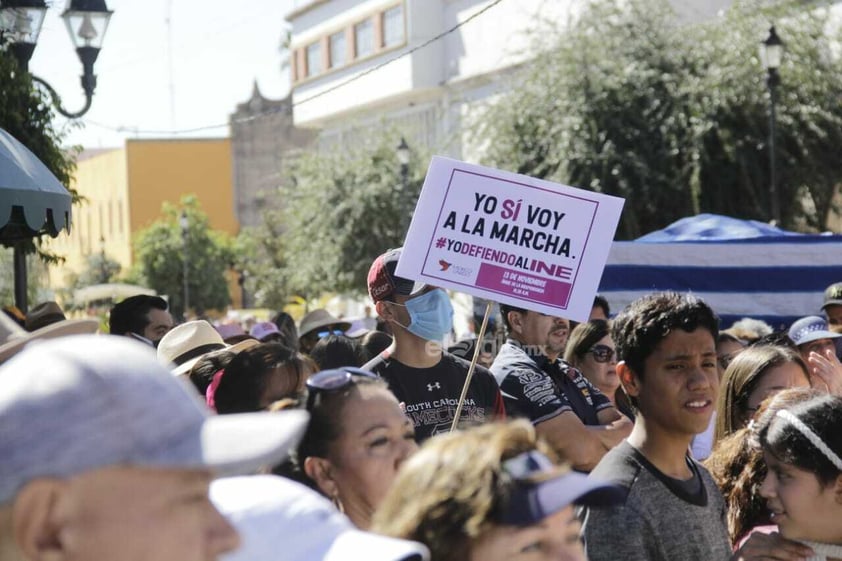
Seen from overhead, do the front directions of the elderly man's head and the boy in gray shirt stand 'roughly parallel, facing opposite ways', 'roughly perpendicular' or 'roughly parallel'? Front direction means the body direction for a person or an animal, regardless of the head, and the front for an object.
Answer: roughly perpendicular

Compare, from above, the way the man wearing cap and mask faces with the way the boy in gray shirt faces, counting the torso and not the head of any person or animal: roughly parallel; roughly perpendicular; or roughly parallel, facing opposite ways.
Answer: roughly parallel

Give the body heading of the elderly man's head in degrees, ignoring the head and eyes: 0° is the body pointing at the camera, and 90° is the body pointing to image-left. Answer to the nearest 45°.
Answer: approximately 270°

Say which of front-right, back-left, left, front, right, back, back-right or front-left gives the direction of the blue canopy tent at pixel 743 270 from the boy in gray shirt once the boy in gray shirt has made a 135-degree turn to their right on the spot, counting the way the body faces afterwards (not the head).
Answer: right

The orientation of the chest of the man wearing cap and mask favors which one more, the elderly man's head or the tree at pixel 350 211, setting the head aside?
the elderly man's head

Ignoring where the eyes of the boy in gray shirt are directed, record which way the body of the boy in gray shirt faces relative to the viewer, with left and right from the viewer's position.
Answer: facing the viewer and to the right of the viewer

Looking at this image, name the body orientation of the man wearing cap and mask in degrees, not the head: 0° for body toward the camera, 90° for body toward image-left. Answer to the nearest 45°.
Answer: approximately 315°

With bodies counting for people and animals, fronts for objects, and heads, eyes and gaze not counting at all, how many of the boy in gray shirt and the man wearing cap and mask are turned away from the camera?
0

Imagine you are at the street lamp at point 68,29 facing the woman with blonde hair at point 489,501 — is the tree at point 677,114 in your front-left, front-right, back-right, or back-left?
back-left

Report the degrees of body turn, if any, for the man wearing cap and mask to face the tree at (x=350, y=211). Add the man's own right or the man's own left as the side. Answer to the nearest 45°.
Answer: approximately 135° to the man's own left

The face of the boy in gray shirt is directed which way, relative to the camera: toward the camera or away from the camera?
toward the camera

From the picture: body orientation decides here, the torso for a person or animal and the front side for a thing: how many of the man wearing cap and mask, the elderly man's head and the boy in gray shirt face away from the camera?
0
